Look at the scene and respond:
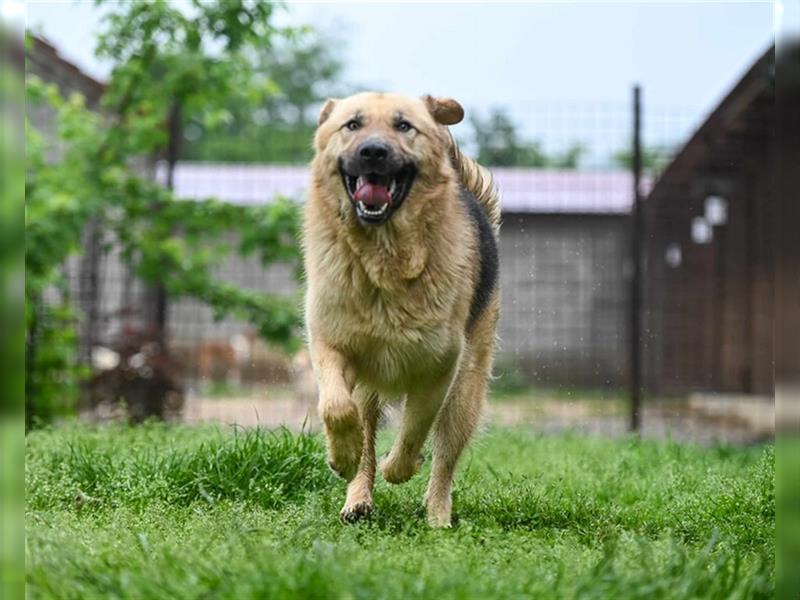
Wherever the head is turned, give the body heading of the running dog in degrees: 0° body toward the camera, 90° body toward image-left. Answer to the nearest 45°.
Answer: approximately 0°

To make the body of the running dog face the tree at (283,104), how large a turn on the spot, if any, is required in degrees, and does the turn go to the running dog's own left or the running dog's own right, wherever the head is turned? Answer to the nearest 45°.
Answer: approximately 180°

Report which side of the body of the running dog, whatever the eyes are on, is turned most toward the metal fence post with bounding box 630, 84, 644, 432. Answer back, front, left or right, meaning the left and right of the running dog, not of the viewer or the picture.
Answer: back

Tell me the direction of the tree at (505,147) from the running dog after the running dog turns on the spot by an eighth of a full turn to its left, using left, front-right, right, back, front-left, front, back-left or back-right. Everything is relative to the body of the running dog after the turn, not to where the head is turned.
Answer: back-left

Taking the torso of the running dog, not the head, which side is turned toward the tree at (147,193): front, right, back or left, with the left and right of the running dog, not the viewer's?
back

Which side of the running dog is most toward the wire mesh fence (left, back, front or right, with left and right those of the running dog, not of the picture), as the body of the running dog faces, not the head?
back
